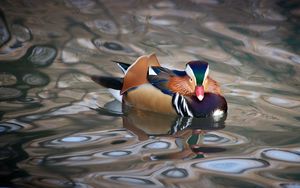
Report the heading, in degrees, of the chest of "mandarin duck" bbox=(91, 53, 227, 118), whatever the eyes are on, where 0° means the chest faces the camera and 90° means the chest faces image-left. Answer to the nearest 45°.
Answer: approximately 315°
